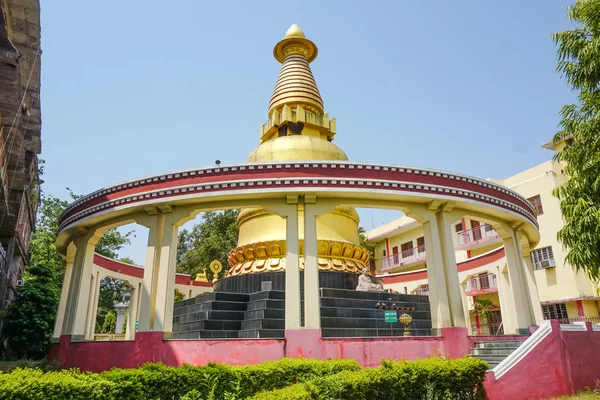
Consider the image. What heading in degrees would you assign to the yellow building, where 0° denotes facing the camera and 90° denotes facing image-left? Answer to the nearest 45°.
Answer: approximately 45°

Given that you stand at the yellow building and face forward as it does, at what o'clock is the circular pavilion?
The circular pavilion is roughly at 11 o'clock from the yellow building.

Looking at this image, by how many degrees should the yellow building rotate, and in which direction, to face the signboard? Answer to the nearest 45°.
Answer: approximately 45° to its left

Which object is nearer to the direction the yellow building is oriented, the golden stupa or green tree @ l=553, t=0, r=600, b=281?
the golden stupa

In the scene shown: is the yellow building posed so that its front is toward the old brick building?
yes

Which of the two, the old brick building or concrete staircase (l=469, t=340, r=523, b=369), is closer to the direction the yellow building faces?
the old brick building

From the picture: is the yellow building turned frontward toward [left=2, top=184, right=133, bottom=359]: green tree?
yes

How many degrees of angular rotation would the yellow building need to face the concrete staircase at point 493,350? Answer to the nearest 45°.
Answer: approximately 45° to its left

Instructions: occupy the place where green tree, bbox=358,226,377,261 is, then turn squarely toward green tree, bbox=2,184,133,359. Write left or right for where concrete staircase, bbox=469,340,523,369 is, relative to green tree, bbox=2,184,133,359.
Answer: left
